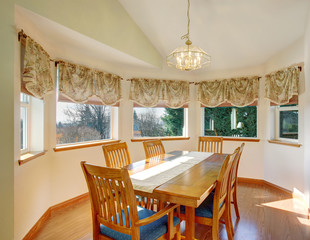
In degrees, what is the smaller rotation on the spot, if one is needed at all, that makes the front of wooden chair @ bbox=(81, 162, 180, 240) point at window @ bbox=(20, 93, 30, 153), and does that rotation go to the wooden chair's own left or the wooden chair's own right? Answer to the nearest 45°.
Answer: approximately 90° to the wooden chair's own left

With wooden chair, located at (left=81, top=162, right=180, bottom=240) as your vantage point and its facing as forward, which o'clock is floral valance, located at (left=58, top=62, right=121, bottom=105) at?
The floral valance is roughly at 10 o'clock from the wooden chair.

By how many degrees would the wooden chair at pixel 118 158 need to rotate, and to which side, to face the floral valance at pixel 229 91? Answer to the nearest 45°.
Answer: approximately 90° to its left

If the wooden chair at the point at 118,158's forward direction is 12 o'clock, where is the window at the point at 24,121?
The window is roughly at 5 o'clock from the wooden chair.

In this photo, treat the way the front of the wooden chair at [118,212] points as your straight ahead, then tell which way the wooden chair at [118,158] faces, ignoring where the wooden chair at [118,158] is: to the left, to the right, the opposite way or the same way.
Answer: to the right

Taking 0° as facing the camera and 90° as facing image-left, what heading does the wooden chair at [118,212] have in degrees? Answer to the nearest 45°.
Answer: approximately 225°

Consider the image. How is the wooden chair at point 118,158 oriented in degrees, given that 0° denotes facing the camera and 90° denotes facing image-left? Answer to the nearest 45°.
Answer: approximately 315°
